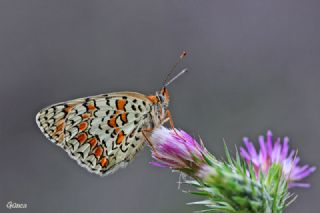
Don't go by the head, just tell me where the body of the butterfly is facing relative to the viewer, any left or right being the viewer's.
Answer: facing to the right of the viewer
